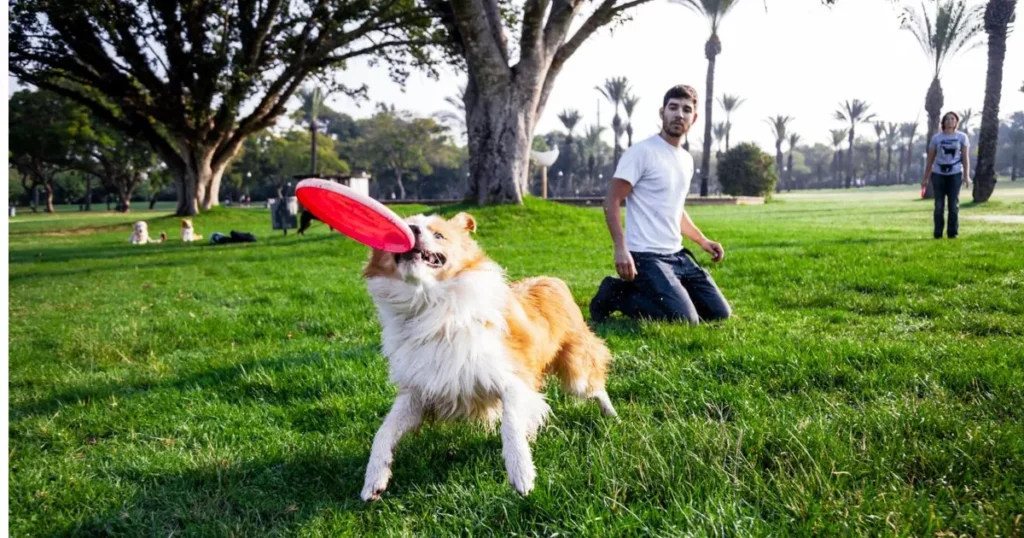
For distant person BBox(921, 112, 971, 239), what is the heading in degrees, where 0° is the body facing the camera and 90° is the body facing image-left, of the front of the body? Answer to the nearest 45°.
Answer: approximately 0°

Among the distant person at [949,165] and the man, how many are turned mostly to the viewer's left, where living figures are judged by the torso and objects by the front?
0

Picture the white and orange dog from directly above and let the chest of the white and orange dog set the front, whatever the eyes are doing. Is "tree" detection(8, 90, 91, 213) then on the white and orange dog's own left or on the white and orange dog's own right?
on the white and orange dog's own right

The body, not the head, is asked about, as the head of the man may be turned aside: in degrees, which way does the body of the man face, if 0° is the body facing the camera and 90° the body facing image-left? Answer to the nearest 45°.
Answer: approximately 315°

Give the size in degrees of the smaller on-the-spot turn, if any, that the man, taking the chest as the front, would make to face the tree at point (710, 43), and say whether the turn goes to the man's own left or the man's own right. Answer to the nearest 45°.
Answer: approximately 135° to the man's own left

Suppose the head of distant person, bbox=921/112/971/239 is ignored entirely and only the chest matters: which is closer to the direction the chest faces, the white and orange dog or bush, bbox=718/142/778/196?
the white and orange dog

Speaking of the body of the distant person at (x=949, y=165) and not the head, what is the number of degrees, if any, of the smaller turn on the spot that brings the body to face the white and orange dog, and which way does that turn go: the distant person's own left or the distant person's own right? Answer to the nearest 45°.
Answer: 0° — they already face it

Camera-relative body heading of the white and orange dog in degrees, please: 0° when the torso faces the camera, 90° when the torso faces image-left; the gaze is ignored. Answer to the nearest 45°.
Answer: approximately 45°
